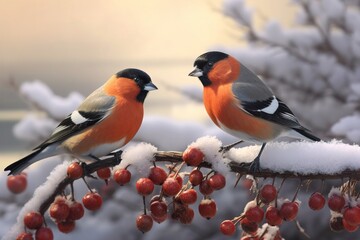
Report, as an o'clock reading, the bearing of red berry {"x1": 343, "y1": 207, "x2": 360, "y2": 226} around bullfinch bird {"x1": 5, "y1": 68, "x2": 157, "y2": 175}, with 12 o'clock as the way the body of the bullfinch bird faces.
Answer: The red berry is roughly at 1 o'clock from the bullfinch bird.

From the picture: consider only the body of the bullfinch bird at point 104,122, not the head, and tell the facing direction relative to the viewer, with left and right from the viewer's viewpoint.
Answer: facing to the right of the viewer

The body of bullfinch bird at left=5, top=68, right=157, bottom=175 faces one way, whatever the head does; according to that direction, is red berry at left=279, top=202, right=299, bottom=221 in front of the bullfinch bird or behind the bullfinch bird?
in front

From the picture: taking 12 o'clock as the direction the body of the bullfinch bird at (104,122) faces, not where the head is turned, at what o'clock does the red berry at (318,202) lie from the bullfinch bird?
The red berry is roughly at 1 o'clock from the bullfinch bird.
